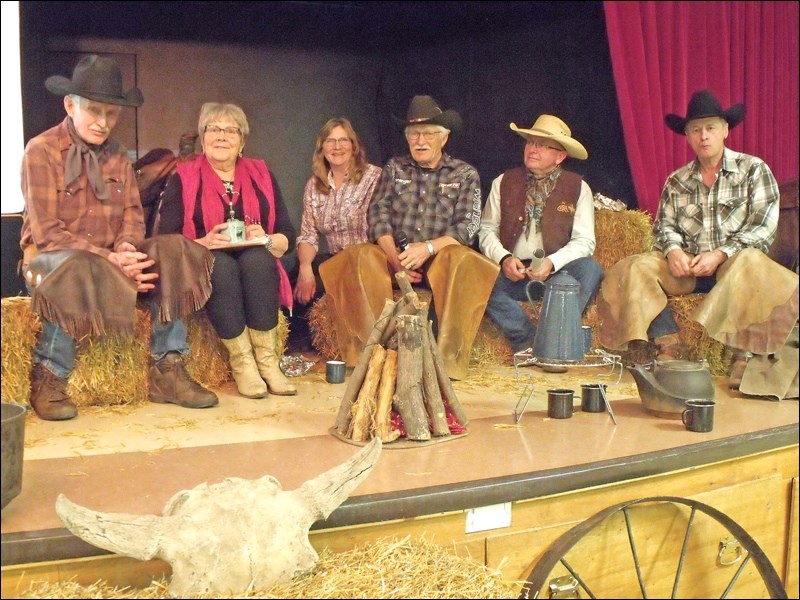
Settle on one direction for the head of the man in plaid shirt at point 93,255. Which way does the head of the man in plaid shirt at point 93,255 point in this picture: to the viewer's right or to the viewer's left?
to the viewer's right

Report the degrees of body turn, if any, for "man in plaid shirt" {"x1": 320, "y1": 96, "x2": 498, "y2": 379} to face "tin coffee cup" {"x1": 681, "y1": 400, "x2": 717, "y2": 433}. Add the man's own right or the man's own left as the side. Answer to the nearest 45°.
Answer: approximately 45° to the man's own left

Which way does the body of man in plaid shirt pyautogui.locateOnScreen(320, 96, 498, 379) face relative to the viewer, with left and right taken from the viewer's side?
facing the viewer

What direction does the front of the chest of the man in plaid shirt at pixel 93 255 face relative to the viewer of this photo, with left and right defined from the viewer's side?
facing the viewer and to the right of the viewer

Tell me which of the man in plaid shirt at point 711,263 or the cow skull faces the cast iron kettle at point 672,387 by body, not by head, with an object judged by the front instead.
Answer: the man in plaid shirt

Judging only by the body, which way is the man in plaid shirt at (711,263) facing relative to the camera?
toward the camera

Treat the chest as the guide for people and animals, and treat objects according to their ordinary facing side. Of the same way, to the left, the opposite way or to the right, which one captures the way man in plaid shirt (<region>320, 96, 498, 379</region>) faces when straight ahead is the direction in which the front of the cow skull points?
the same way

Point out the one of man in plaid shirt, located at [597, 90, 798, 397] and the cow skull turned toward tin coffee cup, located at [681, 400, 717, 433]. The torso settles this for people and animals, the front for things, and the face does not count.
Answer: the man in plaid shirt

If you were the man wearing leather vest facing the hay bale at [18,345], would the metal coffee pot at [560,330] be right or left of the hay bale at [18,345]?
left

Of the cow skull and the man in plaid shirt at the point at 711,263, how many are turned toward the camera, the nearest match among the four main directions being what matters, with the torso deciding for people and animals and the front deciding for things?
2

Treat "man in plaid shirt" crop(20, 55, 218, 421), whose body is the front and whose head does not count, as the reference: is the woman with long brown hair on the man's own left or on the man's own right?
on the man's own left

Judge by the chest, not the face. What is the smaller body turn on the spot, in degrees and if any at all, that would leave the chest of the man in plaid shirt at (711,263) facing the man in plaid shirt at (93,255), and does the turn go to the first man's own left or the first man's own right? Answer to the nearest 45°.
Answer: approximately 45° to the first man's own right

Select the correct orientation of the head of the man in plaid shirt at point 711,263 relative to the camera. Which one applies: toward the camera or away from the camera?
toward the camera
